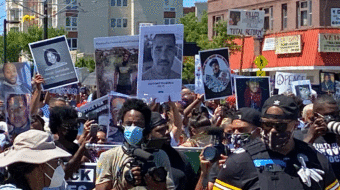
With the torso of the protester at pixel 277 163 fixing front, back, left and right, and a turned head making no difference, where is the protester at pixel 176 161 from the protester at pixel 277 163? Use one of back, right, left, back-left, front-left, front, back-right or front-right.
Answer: back-right

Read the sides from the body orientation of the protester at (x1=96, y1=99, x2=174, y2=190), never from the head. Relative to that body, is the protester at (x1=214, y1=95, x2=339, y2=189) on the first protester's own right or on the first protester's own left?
on the first protester's own left

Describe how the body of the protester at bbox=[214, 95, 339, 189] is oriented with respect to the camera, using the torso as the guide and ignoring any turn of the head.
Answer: toward the camera

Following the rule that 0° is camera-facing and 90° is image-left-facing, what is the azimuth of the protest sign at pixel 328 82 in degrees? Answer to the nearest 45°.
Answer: approximately 0°

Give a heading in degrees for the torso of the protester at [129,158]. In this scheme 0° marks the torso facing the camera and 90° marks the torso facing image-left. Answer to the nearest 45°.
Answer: approximately 0°

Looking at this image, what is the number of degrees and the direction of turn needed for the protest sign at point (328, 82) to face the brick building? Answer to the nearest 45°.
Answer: approximately 180°

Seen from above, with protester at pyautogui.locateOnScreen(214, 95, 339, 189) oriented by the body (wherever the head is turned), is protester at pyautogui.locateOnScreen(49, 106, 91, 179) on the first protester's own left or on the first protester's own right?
on the first protester's own right

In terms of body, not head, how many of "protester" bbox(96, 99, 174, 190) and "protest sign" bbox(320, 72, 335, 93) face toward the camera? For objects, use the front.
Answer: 2

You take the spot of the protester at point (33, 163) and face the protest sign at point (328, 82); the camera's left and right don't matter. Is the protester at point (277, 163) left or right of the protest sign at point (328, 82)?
right

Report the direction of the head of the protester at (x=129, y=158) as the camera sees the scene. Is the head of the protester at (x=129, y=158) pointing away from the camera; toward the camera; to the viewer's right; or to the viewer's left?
toward the camera

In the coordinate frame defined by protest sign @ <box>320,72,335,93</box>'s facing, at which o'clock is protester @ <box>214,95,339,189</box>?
The protester is roughly at 12 o'clock from the protest sign.

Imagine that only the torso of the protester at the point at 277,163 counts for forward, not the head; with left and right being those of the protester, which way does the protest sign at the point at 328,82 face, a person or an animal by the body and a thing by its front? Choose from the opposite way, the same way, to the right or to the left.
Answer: the same way
